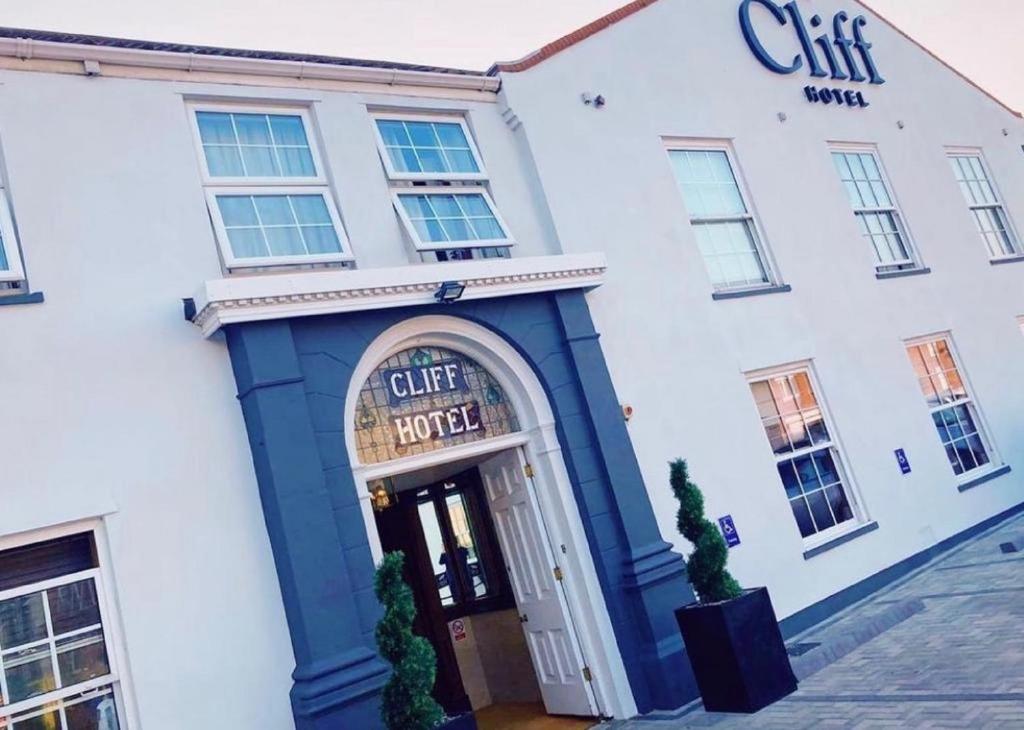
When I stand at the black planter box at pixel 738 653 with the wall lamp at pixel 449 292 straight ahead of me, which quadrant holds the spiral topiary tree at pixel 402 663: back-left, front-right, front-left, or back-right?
front-left

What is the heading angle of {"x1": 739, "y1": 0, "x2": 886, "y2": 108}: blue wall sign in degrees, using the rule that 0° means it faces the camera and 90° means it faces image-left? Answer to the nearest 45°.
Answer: approximately 315°

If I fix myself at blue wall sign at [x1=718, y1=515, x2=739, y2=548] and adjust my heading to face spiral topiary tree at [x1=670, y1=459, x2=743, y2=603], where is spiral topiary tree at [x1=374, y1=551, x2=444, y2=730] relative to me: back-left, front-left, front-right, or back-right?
front-right

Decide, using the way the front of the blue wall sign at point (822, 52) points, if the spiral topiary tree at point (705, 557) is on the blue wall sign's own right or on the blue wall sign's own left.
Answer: on the blue wall sign's own right

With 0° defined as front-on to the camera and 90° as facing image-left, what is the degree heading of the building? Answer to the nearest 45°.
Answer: approximately 315°

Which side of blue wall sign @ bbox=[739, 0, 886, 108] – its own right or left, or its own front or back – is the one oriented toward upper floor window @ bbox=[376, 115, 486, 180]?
right

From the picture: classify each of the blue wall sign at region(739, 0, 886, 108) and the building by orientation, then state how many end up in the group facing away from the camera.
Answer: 0

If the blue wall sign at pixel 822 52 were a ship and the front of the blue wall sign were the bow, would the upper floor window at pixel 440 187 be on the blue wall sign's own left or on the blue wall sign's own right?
on the blue wall sign's own right
